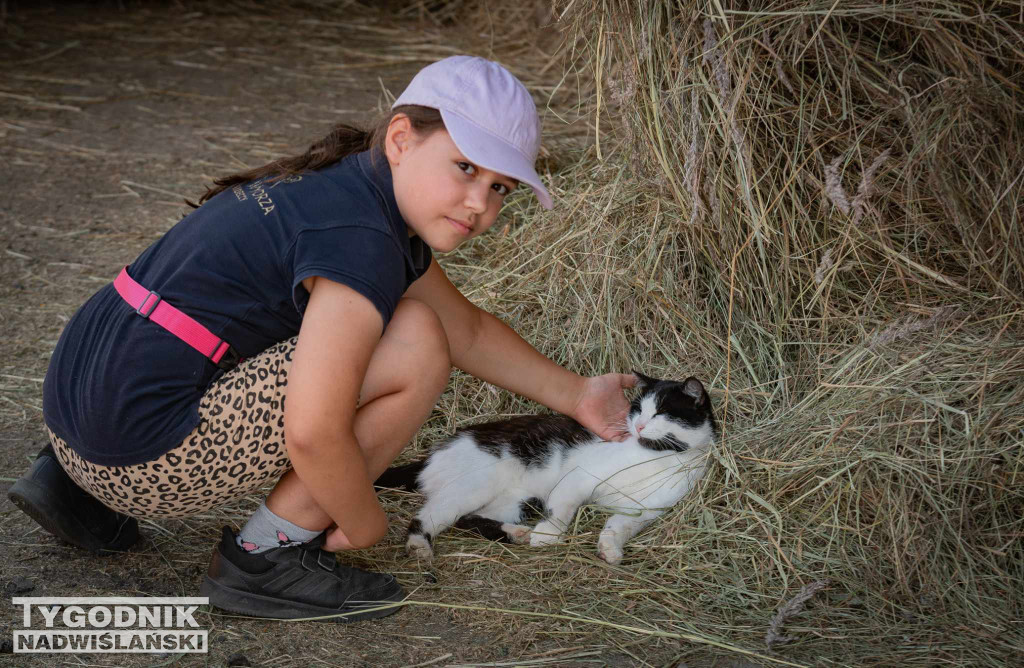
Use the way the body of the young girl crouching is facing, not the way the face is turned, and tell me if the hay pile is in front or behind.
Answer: in front

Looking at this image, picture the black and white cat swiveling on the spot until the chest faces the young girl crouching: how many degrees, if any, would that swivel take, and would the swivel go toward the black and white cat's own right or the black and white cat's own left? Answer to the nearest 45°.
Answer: approximately 135° to the black and white cat's own right

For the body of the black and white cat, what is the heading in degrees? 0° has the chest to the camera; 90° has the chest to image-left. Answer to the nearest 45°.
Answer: approximately 270°

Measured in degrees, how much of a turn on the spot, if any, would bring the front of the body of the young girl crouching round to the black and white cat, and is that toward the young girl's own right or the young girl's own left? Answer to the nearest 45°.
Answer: approximately 45° to the young girl's own left

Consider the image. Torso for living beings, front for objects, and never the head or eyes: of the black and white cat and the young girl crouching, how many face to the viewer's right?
2

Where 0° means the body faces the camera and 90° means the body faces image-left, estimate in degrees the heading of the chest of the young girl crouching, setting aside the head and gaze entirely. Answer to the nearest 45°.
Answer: approximately 270°
